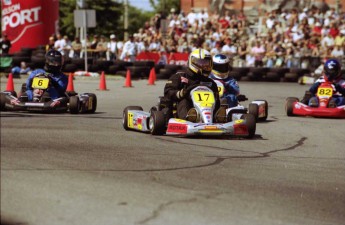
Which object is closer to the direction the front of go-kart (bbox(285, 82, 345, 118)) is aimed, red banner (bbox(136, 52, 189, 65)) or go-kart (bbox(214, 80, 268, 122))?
the go-kart

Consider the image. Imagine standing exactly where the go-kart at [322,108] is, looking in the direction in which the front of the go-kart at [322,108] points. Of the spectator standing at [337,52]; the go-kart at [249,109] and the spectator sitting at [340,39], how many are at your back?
2

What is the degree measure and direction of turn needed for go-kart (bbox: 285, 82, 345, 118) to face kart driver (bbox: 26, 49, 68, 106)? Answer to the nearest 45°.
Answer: approximately 45° to its right

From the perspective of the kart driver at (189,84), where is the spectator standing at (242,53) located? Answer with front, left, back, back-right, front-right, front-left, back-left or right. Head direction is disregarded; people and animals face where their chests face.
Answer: back-left

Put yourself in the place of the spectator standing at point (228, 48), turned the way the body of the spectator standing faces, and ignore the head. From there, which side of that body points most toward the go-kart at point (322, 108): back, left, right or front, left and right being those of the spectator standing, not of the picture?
front

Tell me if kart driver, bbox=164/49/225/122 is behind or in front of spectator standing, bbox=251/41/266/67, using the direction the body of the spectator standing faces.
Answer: in front

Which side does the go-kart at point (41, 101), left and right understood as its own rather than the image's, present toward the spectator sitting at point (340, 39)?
back

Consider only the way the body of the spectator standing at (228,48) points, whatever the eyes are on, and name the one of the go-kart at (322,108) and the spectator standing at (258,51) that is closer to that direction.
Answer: the go-kart

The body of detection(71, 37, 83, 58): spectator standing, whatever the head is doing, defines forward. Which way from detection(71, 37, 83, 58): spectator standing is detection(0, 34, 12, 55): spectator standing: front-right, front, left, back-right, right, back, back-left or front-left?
right
